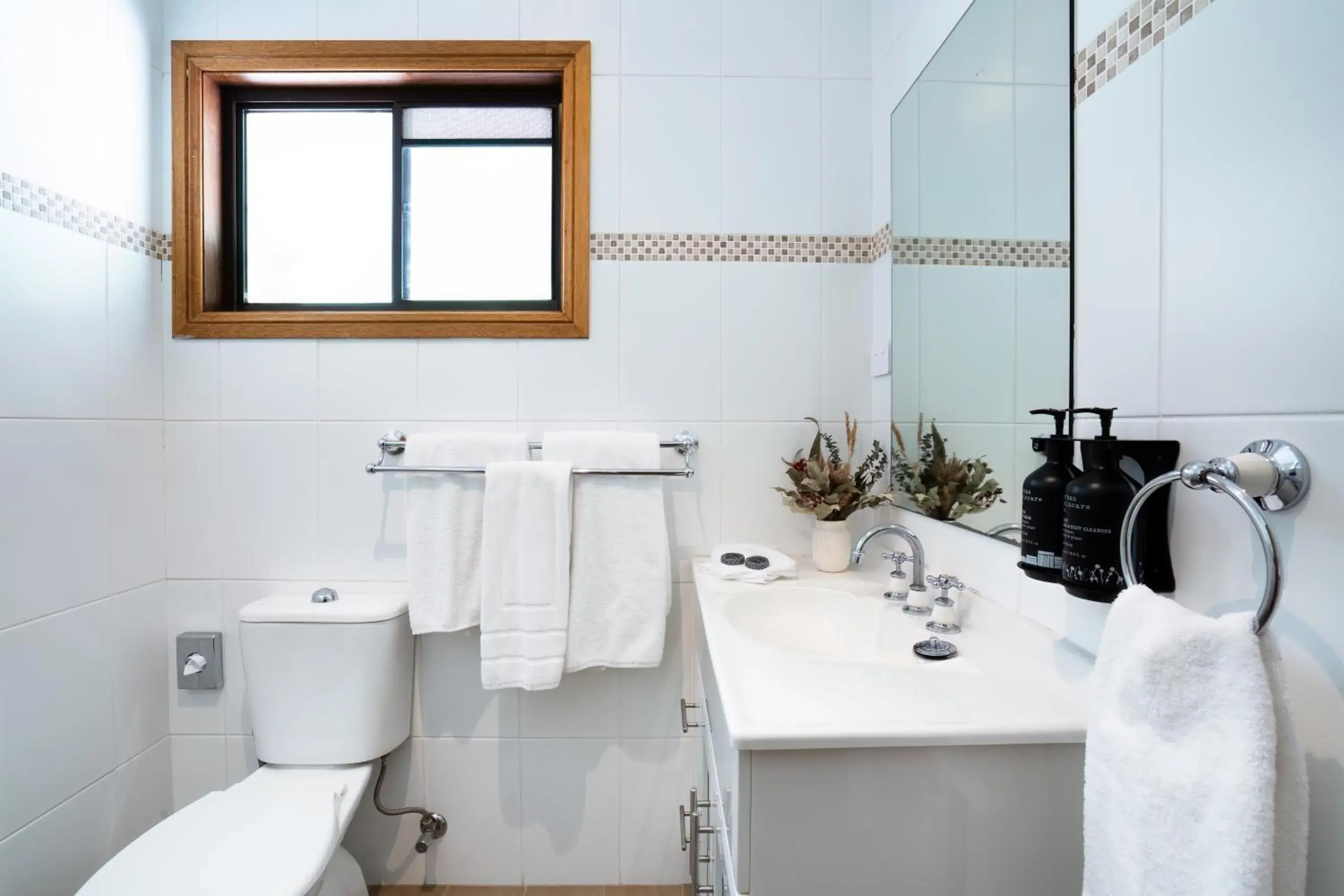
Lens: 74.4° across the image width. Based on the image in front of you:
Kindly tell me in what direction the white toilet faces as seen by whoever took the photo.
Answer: facing the viewer and to the left of the viewer

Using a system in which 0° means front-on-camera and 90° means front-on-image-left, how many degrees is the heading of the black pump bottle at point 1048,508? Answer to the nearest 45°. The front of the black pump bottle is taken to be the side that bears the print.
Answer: approximately 45°

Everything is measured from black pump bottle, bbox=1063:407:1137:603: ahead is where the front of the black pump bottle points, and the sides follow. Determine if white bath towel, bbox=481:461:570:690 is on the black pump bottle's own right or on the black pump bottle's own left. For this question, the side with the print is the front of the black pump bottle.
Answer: on the black pump bottle's own right

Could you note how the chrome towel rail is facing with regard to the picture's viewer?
facing the viewer

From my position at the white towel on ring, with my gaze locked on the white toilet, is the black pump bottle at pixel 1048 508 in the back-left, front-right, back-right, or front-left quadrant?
front-right

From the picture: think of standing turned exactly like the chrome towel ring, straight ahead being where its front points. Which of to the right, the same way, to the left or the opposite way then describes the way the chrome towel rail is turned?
to the left

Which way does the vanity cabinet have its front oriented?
to the viewer's left

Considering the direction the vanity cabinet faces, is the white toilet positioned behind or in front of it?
in front

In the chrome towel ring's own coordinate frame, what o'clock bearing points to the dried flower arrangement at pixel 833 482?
The dried flower arrangement is roughly at 3 o'clock from the chrome towel ring.

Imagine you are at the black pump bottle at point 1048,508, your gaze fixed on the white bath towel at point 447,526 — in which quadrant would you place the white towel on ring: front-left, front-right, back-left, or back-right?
back-left

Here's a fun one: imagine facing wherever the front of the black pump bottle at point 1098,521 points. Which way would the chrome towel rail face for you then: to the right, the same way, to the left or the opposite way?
to the left
